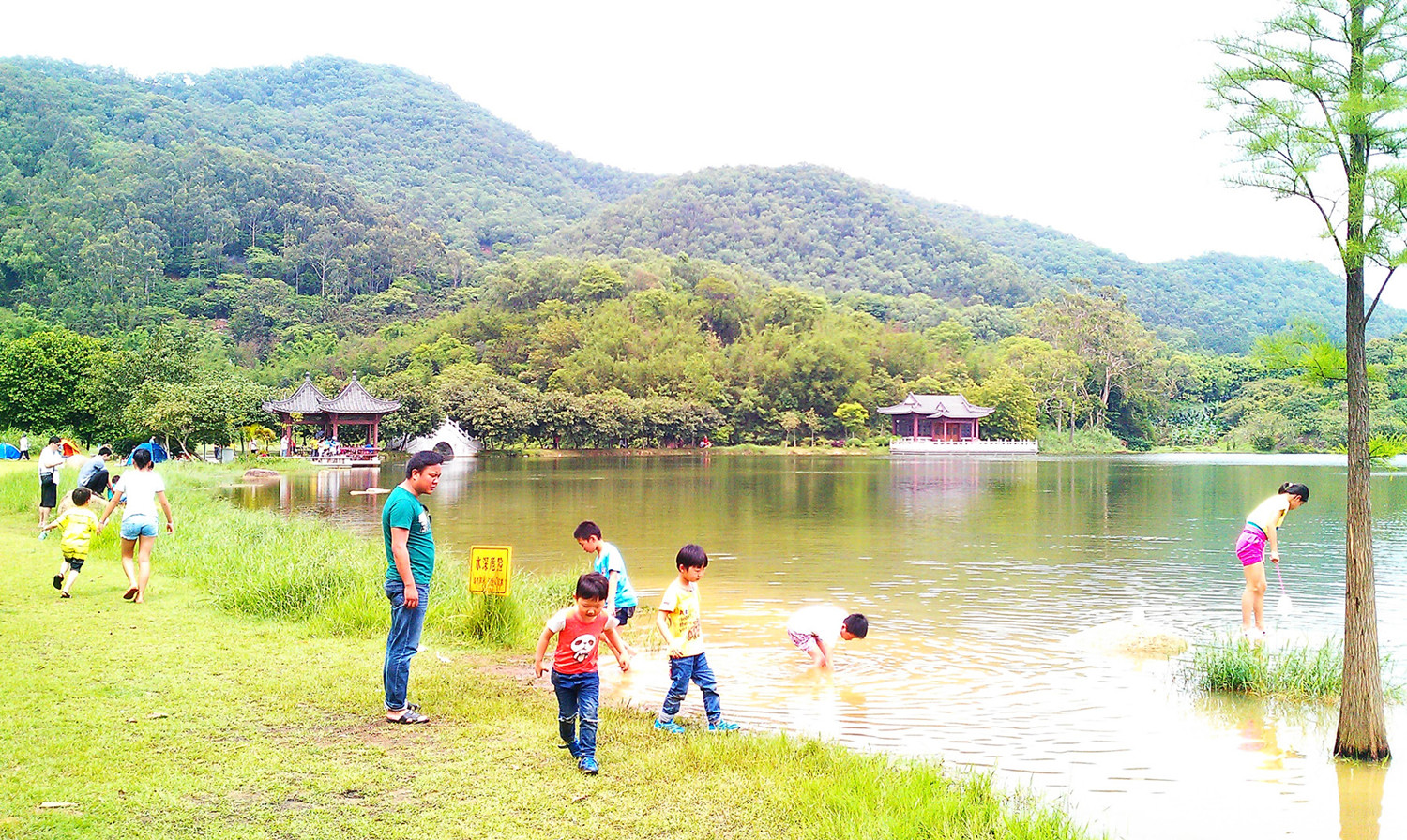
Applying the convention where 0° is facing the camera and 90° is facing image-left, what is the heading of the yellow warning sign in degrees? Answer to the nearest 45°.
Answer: approximately 0°

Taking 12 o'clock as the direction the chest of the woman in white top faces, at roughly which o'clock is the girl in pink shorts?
The girl in pink shorts is roughly at 4 o'clock from the woman in white top.

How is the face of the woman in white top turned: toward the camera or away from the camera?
away from the camera

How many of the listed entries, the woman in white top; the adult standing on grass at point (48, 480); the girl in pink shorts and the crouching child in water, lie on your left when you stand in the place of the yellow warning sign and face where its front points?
2

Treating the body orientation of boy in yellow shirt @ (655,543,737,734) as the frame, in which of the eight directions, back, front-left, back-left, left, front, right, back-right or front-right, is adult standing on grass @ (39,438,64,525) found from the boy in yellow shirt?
back

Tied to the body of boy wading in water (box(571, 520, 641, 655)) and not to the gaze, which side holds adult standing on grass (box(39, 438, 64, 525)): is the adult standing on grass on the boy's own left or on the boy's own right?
on the boy's own right

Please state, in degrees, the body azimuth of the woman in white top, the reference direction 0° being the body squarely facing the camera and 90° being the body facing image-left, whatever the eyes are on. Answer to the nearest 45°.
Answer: approximately 180°

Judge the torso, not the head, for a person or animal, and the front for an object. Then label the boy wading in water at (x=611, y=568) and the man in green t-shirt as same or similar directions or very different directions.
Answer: very different directions
